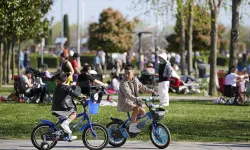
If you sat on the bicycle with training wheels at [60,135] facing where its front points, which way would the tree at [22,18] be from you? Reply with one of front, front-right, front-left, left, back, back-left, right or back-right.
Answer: left

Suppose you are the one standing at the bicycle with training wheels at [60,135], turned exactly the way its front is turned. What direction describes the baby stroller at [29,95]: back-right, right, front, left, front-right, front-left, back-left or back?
left

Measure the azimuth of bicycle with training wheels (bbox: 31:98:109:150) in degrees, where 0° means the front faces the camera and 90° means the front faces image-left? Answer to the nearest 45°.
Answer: approximately 270°

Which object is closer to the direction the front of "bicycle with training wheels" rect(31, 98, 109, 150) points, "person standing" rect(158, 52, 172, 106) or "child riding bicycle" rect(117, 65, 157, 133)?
the child riding bicycle
